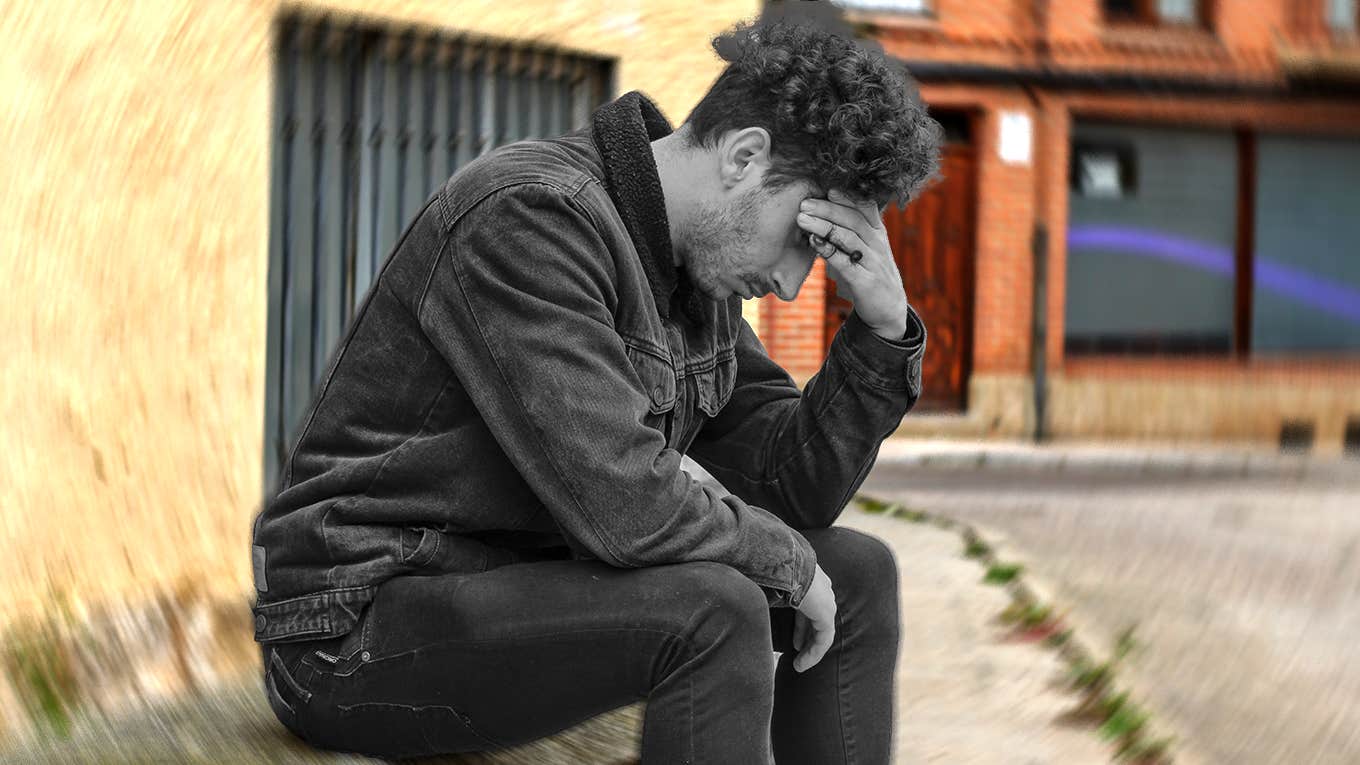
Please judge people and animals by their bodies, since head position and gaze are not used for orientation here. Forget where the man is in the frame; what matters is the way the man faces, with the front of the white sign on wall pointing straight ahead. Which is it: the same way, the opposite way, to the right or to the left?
to the left

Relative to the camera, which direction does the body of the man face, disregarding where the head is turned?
to the viewer's right

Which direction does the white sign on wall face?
toward the camera

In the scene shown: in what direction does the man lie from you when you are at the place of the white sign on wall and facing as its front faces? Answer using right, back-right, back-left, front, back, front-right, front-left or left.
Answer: front

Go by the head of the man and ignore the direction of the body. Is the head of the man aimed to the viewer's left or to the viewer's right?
to the viewer's right

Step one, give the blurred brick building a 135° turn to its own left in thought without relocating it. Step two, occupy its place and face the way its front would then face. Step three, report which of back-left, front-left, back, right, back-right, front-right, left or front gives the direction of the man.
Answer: back-right

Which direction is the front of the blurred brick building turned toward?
toward the camera

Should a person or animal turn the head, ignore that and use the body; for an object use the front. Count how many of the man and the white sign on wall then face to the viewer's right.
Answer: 1
